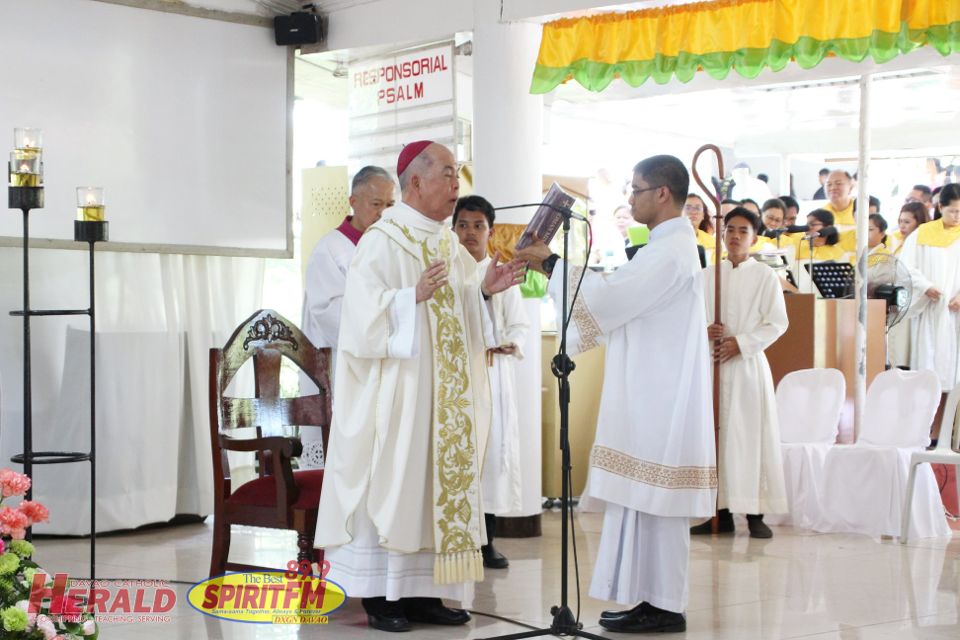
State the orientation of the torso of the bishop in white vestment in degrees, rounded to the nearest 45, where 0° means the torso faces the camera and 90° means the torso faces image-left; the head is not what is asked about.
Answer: approximately 315°

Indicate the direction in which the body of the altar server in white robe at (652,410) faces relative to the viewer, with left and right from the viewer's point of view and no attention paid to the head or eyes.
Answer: facing to the left of the viewer

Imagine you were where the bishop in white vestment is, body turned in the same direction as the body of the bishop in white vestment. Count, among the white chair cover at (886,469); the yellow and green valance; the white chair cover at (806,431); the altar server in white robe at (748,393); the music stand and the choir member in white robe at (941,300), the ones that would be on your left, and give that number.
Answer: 6

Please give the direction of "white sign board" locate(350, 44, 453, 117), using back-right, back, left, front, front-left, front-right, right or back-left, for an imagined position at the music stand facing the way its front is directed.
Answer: back-left

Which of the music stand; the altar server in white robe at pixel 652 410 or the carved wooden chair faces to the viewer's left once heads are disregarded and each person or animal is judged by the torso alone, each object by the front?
the altar server in white robe

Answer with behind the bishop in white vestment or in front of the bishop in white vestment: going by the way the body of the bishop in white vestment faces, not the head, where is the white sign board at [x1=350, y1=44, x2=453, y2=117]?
behind

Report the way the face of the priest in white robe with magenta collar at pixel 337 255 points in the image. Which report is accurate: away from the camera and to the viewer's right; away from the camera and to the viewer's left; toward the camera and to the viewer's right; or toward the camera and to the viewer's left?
toward the camera and to the viewer's right

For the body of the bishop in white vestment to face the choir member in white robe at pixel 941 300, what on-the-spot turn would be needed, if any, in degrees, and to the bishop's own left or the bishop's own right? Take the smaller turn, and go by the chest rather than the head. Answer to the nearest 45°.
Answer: approximately 90° to the bishop's own left

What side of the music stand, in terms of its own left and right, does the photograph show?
back

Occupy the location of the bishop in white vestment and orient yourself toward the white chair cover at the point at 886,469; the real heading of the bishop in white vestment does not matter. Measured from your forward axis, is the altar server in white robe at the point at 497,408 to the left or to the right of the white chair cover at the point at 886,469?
left

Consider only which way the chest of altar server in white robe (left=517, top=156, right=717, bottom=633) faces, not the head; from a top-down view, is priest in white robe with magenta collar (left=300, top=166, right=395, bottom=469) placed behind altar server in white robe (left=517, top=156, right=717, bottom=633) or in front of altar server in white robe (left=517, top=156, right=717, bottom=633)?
in front

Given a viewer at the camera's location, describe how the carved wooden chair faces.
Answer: facing the viewer and to the right of the viewer

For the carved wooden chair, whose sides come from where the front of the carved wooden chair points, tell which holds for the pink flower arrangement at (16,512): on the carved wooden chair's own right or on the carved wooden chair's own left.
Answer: on the carved wooden chair's own right

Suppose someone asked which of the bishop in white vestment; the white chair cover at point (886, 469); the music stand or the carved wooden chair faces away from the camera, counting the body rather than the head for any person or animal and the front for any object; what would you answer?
the music stand

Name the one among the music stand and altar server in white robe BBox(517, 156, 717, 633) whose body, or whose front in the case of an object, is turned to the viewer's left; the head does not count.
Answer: the altar server in white robe
